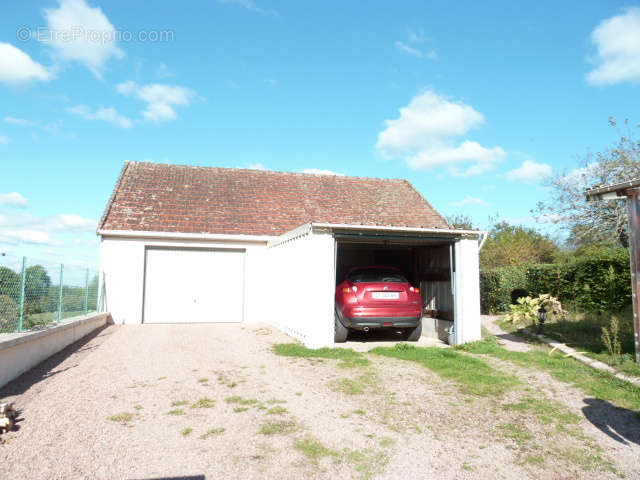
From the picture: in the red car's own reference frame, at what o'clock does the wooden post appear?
The wooden post is roughly at 4 o'clock from the red car.

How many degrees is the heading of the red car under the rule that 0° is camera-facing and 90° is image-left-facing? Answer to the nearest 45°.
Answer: approximately 180°

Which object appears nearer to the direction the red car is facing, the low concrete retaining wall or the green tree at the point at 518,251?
the green tree

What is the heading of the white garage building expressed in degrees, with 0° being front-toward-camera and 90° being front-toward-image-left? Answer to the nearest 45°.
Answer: approximately 0°

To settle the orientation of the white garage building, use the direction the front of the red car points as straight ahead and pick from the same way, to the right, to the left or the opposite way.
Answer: the opposite way

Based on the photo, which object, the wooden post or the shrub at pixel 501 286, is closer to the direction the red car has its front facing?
the shrub

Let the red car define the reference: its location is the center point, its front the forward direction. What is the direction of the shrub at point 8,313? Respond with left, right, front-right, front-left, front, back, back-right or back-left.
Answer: back-left

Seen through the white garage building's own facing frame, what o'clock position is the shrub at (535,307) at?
The shrub is roughly at 10 o'clock from the white garage building.

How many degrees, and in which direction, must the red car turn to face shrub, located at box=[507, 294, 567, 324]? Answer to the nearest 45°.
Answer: approximately 45° to its right

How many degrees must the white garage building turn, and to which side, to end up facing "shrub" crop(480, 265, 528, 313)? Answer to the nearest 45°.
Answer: approximately 90° to its left
